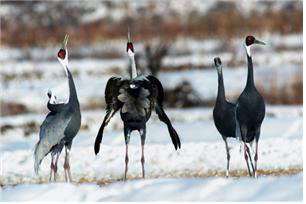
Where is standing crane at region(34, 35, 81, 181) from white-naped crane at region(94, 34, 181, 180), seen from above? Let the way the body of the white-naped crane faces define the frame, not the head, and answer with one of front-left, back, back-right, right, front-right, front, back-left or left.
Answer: left

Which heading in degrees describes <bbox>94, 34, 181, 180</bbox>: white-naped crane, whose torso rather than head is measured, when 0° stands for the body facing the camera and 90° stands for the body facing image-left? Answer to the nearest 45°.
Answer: approximately 180°

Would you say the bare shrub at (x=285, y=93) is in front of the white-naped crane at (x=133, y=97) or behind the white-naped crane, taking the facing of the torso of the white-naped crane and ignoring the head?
in front

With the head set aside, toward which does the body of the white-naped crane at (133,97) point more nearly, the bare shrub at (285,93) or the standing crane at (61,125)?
the bare shrub
